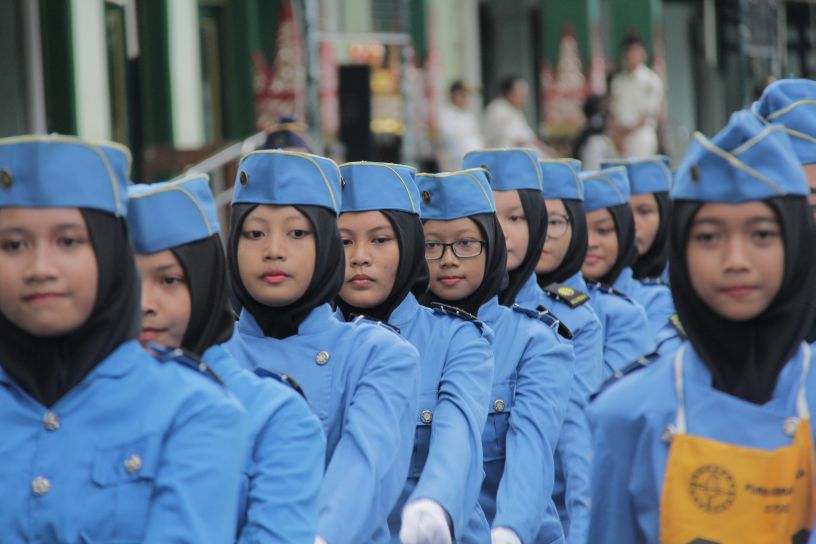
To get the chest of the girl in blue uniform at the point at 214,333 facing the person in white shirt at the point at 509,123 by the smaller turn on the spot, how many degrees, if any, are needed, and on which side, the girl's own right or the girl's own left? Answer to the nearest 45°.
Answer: approximately 135° to the girl's own right

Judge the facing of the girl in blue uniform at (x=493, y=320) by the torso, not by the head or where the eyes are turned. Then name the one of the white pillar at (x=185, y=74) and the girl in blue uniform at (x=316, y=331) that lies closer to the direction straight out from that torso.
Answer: the girl in blue uniform

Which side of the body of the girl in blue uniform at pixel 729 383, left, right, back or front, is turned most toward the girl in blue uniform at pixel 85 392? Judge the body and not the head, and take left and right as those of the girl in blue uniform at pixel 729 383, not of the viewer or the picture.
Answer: right

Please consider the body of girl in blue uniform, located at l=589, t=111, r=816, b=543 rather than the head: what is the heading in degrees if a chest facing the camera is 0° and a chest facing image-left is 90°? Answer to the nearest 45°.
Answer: approximately 0°

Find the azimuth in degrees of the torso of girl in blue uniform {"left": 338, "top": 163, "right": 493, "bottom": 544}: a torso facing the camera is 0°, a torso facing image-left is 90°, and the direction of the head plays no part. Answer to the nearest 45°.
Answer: approximately 45°

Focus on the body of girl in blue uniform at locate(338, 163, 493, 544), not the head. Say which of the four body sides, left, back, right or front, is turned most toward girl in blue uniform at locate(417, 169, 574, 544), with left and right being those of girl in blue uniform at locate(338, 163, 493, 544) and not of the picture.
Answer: back

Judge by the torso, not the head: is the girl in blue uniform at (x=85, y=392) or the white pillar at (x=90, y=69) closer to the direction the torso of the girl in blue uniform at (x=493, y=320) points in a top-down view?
the girl in blue uniform

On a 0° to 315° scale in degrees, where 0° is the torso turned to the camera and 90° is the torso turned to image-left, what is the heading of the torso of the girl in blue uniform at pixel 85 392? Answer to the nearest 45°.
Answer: approximately 45°

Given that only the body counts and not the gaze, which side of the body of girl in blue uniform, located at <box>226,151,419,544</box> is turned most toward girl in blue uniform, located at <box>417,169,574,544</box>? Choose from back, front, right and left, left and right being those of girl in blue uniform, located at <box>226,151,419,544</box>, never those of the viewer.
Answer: back
